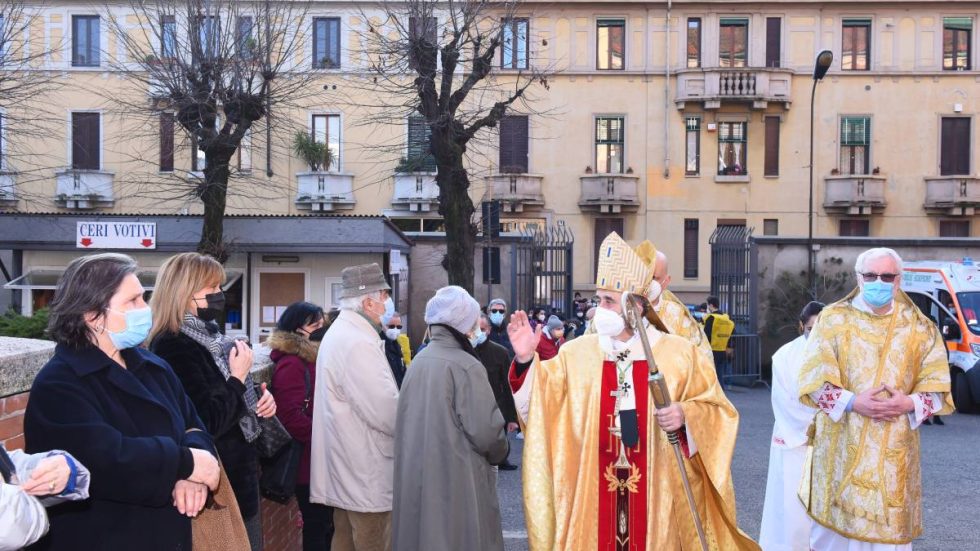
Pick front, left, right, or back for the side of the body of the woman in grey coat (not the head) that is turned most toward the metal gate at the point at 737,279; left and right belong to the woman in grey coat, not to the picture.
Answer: front

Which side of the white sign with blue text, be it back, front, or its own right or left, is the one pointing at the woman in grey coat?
front

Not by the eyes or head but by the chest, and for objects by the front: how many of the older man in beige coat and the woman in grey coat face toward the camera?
0

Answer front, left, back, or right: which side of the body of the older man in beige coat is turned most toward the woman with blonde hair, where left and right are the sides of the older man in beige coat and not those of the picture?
back

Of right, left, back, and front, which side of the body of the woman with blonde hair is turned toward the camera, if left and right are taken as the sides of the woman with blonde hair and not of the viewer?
right

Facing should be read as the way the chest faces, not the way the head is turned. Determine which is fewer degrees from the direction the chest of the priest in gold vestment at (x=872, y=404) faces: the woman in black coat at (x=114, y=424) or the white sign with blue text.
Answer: the woman in black coat

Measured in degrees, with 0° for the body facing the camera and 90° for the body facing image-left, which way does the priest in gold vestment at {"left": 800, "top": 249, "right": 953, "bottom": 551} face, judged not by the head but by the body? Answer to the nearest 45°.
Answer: approximately 0°

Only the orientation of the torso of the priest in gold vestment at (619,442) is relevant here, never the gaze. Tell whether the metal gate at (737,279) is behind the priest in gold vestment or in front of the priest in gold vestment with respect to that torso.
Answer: behind

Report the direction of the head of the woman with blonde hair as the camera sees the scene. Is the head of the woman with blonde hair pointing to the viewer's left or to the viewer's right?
to the viewer's right

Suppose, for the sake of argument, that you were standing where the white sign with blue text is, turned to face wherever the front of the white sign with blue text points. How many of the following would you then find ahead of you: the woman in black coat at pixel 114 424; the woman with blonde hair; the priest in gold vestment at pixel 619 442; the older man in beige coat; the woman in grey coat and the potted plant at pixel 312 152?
5

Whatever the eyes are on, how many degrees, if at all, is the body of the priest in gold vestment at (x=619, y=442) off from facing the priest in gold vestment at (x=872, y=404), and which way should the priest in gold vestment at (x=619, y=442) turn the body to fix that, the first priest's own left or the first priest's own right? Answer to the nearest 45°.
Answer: approximately 135° to the first priest's own left

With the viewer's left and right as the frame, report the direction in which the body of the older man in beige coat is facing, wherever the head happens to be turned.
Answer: facing away from the viewer and to the right of the viewer

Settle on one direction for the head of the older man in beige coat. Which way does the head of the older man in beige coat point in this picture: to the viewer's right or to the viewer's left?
to the viewer's right

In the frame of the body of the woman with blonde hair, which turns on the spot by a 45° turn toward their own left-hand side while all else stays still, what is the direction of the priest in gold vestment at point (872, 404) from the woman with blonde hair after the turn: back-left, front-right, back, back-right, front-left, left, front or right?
front-right
